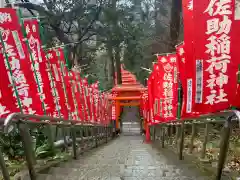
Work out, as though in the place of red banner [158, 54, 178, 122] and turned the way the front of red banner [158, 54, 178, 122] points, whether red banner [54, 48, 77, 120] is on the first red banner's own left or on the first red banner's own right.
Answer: on the first red banner's own right

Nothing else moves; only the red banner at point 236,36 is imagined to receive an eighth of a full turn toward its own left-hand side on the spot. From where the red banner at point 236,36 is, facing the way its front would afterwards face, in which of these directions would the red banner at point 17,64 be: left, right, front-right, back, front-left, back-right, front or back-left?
back-right

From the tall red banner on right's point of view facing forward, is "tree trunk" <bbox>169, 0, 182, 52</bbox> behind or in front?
behind

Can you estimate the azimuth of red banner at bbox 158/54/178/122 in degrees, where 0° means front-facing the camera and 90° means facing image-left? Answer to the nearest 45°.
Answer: approximately 0°

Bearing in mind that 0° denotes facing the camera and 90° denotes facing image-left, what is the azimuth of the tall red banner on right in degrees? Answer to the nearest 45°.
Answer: approximately 0°
